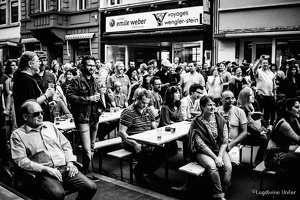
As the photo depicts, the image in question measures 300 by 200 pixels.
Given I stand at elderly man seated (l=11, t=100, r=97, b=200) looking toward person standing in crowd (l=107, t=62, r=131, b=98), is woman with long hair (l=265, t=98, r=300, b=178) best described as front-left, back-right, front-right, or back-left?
front-right

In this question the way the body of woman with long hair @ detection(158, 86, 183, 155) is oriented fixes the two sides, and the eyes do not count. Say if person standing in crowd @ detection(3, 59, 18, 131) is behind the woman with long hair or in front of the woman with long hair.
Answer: behind

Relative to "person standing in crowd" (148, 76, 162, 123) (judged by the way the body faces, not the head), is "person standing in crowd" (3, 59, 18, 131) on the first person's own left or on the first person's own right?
on the first person's own right

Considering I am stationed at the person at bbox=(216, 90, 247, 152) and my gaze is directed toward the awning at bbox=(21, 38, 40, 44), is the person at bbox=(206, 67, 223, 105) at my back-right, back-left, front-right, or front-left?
front-right

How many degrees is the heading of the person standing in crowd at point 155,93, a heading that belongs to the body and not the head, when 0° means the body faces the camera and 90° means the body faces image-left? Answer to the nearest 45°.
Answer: approximately 315°

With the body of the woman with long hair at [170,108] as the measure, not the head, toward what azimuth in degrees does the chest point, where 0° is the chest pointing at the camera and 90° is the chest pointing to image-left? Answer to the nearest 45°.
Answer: approximately 315°

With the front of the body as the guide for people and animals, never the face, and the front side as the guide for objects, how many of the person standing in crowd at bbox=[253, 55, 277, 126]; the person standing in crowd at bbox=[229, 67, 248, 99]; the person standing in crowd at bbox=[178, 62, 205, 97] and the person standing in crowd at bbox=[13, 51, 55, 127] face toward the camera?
3

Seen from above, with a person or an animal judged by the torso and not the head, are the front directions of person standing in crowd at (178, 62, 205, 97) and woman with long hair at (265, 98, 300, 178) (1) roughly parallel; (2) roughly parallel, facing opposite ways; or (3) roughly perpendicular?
roughly perpendicular

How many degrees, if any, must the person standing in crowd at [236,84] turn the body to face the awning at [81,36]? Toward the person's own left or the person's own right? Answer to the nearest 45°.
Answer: approximately 135° to the person's own right

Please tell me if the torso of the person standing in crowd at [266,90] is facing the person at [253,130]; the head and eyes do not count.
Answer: yes

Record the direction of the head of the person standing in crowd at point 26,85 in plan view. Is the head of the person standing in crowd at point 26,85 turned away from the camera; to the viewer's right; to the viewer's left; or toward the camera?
to the viewer's right
